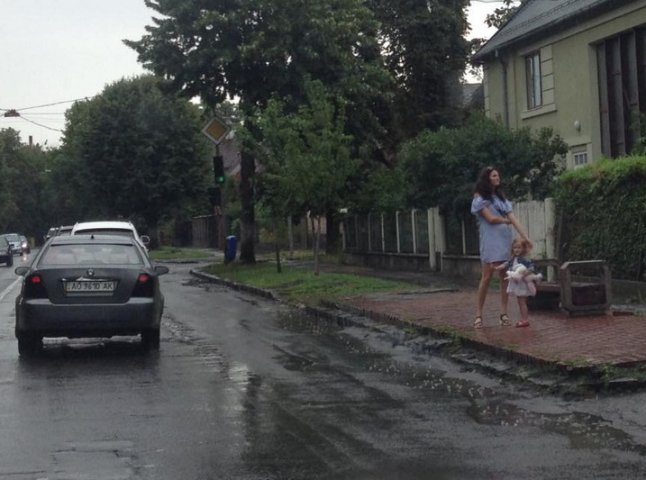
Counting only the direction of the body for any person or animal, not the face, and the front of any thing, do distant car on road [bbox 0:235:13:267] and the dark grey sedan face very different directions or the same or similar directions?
very different directions

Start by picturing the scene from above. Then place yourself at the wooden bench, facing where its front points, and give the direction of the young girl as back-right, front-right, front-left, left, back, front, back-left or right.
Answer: front

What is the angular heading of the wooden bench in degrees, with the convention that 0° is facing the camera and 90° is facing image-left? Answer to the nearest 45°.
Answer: approximately 45°

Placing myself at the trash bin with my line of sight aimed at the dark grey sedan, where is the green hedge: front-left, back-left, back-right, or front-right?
front-left

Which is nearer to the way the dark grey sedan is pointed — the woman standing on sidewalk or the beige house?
the beige house

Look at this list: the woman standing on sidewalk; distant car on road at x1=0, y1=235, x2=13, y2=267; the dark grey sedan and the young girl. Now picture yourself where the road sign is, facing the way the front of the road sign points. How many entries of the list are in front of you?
3

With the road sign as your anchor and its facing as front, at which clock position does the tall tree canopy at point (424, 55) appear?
The tall tree canopy is roughly at 8 o'clock from the road sign.

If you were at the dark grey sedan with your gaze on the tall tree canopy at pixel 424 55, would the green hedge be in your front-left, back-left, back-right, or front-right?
front-right

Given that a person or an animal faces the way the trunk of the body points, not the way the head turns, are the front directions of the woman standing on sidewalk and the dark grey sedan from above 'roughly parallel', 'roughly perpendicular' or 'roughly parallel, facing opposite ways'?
roughly parallel, facing opposite ways

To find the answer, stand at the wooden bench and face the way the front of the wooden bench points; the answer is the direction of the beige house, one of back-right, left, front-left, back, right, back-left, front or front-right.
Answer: back-right

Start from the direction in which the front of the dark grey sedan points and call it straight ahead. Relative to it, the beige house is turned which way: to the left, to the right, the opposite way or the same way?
to the left

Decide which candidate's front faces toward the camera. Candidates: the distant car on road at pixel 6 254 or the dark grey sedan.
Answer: the distant car on road

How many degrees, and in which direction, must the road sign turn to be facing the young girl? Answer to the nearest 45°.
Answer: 0° — it already faces them

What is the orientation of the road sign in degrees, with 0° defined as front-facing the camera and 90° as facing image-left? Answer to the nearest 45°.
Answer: approximately 0°

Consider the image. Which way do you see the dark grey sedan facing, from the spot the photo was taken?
facing away from the viewer

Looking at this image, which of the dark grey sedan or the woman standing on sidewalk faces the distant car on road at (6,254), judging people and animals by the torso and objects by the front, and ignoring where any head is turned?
the dark grey sedan

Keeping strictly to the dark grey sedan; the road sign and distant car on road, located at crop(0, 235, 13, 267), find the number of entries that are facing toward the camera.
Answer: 2

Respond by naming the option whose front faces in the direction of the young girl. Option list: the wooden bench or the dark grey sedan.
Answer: the wooden bench
